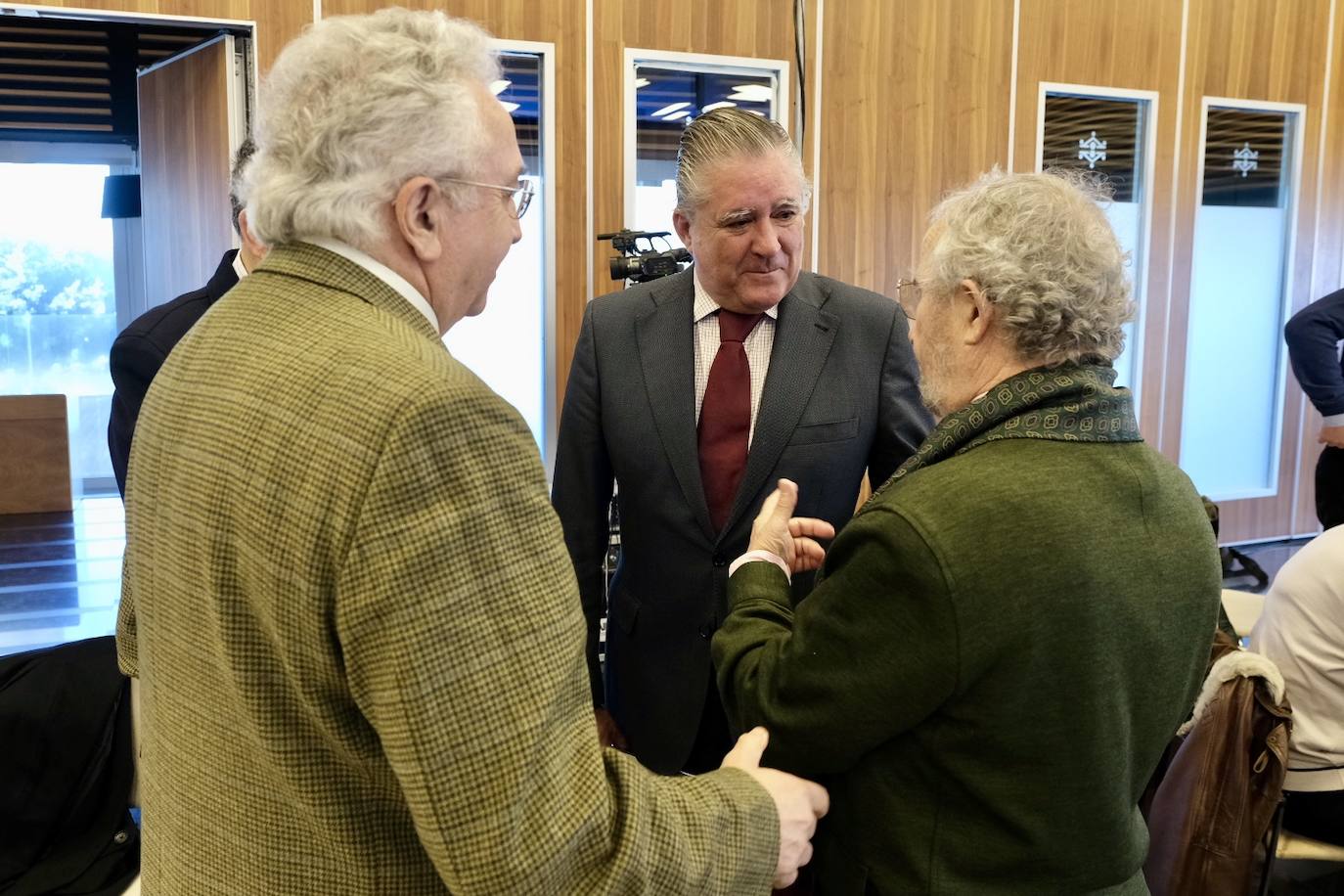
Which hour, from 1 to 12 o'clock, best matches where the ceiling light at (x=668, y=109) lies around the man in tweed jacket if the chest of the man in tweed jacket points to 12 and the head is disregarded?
The ceiling light is roughly at 11 o'clock from the man in tweed jacket.

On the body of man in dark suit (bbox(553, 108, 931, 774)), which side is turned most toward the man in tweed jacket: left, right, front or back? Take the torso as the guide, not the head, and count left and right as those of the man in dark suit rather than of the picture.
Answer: front

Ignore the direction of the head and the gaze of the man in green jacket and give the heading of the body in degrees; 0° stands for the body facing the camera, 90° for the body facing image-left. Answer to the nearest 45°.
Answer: approximately 135°

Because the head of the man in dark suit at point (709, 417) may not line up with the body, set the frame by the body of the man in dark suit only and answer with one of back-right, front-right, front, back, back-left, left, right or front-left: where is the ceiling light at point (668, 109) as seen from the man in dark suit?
back

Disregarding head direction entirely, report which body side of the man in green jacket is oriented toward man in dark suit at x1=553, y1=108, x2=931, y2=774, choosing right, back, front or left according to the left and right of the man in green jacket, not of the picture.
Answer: front

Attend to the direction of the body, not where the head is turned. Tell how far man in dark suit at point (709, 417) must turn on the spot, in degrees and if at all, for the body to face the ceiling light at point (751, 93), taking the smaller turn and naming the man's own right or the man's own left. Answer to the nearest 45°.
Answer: approximately 180°

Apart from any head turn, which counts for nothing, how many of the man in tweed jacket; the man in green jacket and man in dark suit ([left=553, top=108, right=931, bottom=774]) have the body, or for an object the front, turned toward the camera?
1

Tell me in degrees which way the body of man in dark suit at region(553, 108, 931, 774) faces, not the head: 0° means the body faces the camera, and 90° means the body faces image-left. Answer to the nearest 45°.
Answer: approximately 0°
